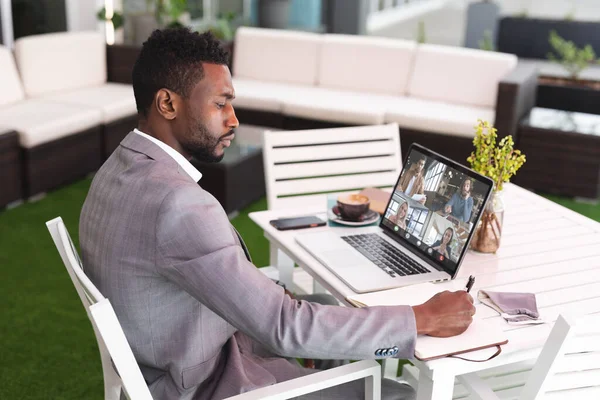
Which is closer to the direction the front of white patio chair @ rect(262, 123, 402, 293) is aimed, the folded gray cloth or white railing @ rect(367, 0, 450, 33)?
the folded gray cloth

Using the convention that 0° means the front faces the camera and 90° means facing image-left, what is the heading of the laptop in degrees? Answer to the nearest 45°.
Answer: approximately 45°

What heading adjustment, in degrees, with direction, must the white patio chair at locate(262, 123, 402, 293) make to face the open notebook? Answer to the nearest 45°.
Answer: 0° — it already faces it

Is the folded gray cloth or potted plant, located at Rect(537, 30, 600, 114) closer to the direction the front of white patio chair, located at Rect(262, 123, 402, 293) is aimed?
the folded gray cloth

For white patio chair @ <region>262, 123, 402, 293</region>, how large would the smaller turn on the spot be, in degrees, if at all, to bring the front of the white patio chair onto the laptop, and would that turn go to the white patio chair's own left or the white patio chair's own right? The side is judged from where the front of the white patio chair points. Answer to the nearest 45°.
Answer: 0° — it already faces it

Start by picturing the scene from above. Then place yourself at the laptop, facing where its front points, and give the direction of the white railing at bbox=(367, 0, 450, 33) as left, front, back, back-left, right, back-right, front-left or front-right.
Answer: back-right

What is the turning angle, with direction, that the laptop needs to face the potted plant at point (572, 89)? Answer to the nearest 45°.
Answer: approximately 135° to its right

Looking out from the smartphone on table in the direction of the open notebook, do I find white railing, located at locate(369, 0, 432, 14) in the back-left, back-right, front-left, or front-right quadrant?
back-left

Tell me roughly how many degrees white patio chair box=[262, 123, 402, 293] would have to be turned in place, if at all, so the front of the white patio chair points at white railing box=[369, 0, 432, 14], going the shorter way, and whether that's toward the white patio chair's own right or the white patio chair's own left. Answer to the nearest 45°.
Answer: approximately 180°

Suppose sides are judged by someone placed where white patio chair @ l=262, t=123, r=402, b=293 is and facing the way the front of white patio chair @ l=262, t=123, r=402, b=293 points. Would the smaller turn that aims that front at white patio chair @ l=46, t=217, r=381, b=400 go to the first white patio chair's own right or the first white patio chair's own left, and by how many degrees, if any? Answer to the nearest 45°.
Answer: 0° — it already faces it

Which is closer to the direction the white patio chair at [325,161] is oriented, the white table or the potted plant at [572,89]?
the white table

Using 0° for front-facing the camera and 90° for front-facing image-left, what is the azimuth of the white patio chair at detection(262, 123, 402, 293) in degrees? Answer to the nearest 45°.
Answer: approximately 0°
